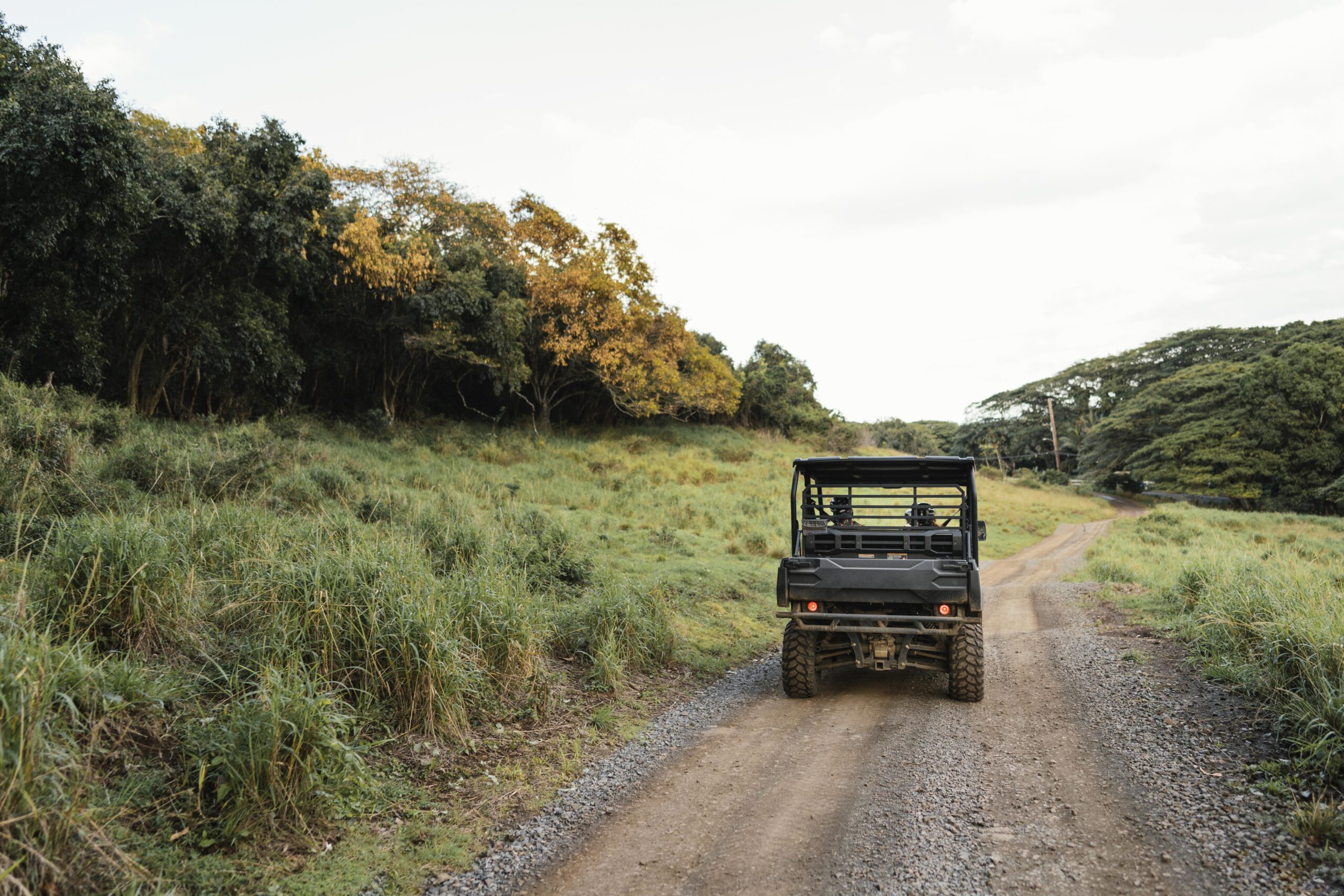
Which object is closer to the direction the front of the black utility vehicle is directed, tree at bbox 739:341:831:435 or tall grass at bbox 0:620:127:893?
the tree

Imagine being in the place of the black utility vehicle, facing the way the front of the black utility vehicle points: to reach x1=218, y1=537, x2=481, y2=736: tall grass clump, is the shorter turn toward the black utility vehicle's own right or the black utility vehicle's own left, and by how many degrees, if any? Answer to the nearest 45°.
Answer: approximately 135° to the black utility vehicle's own left

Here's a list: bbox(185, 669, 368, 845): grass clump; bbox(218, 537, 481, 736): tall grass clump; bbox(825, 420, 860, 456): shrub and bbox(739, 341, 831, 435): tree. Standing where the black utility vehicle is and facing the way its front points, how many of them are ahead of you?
2

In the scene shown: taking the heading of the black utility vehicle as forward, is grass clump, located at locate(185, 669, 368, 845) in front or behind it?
behind

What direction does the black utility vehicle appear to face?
away from the camera

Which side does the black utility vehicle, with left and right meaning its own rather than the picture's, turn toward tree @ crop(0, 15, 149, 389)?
left
